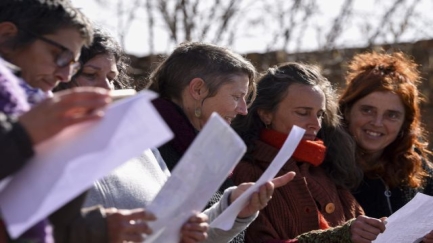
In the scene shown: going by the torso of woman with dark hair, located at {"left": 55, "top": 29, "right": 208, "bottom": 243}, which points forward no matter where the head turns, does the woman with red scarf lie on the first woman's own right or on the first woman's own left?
on the first woman's own left

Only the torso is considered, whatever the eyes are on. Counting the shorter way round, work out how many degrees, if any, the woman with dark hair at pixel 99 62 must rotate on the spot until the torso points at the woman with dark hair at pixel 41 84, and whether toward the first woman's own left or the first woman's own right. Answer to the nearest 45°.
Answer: approximately 45° to the first woman's own right

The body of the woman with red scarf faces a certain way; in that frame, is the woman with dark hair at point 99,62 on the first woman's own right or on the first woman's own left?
on the first woman's own right
